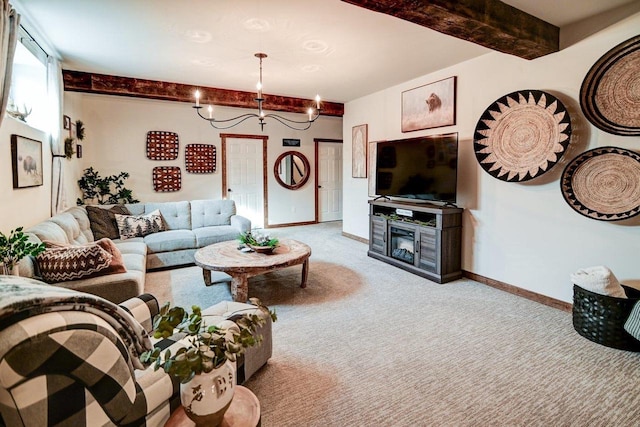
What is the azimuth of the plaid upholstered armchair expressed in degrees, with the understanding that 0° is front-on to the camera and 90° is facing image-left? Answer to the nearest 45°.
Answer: approximately 225°

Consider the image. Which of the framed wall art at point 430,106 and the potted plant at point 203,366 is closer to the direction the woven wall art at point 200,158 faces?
the potted plant

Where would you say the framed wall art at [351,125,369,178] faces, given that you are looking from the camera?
facing the viewer and to the left of the viewer

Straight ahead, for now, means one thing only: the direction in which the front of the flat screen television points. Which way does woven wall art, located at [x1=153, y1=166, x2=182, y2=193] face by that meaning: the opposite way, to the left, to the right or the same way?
to the left

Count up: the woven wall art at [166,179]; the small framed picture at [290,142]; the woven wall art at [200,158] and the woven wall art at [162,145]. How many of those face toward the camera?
4

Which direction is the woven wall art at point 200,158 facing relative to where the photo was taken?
toward the camera

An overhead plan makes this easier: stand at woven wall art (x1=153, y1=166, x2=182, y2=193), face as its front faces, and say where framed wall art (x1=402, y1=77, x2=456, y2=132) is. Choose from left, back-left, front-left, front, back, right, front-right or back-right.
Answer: front-left

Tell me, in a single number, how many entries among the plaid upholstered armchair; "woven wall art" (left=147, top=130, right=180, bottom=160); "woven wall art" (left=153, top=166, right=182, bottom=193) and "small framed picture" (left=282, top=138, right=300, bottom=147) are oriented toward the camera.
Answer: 3

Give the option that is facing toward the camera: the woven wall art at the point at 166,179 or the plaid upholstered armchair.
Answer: the woven wall art

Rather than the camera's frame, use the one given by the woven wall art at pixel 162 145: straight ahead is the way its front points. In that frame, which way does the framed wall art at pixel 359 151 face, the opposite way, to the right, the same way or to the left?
to the right

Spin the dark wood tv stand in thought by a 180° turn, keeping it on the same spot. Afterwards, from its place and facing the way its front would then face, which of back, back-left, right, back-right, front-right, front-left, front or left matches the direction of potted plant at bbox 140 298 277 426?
back-right

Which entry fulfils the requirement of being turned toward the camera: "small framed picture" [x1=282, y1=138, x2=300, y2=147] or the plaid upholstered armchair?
the small framed picture

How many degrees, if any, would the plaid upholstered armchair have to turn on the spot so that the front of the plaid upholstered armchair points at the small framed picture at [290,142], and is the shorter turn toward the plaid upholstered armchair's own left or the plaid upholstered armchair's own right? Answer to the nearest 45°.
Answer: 0° — it already faces it

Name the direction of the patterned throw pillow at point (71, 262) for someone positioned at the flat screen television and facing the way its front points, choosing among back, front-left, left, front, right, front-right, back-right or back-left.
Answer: front

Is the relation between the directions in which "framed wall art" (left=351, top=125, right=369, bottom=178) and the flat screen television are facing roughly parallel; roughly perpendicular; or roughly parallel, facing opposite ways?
roughly parallel

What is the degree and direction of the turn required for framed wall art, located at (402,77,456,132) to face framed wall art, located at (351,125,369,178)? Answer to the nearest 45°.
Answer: approximately 90° to its right

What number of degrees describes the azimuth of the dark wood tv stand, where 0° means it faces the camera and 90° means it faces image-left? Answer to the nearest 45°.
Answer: approximately 45°

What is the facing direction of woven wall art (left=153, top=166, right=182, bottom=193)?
toward the camera
